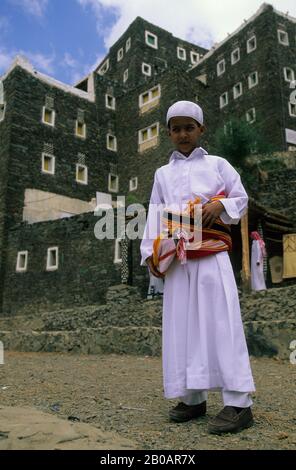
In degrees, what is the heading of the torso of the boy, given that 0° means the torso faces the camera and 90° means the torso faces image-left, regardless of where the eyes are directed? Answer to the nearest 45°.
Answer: approximately 45°

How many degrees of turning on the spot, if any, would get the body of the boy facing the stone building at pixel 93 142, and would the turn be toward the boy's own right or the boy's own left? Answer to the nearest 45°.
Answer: approximately 135° to the boy's own right
